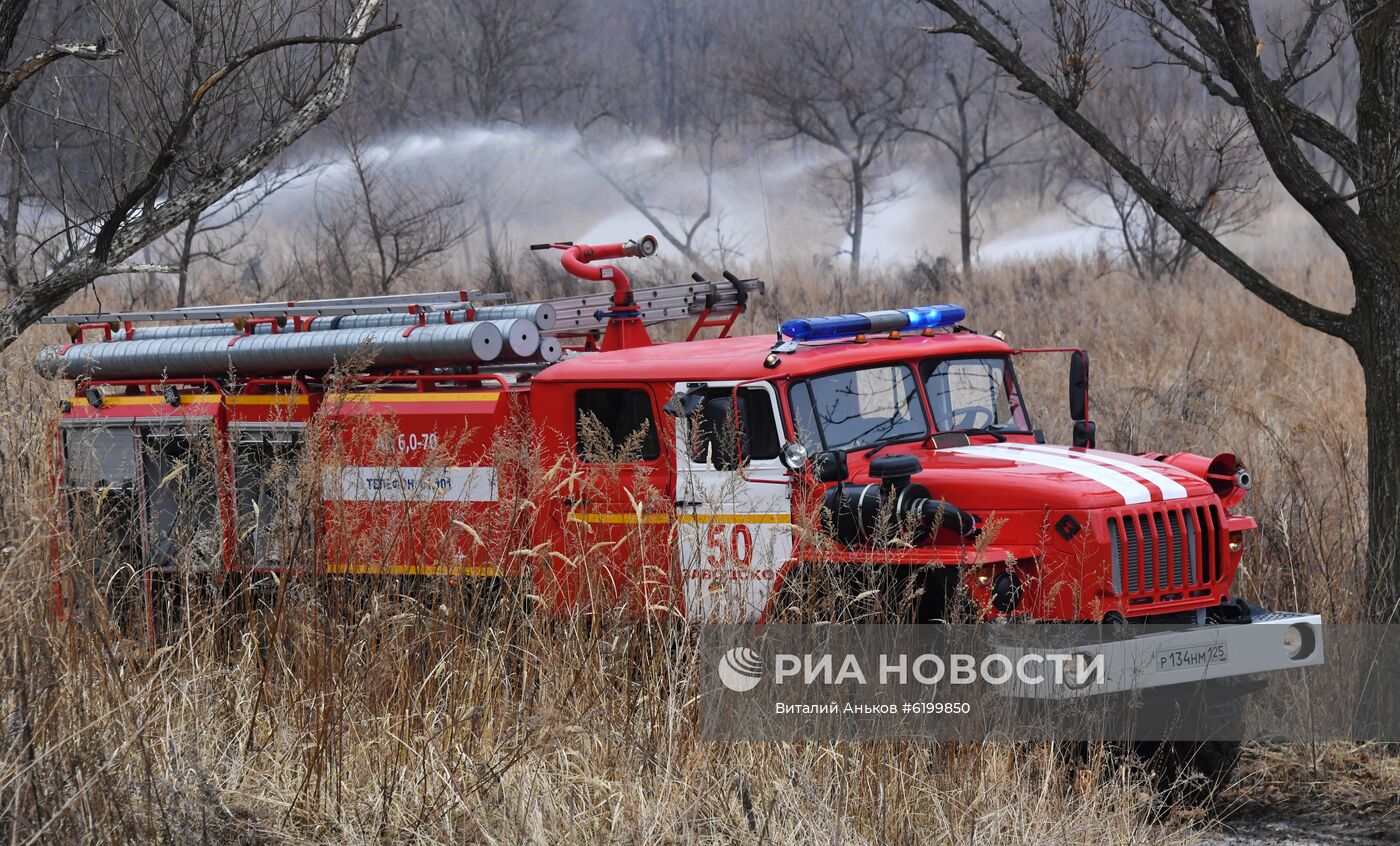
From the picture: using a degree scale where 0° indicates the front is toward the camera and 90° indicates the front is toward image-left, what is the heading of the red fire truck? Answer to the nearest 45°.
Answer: approximately 315°

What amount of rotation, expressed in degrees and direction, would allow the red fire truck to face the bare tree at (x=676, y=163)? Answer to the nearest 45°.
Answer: approximately 135° to its left

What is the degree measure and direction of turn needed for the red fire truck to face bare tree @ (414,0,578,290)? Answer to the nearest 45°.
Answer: approximately 135° to its left

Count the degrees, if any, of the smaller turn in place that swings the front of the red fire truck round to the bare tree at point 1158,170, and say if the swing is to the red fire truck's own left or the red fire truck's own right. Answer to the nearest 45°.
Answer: approximately 90° to the red fire truck's own left

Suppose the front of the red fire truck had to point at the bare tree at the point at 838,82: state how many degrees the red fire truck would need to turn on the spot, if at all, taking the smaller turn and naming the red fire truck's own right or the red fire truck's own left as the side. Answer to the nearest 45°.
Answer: approximately 135° to the red fire truck's own left
